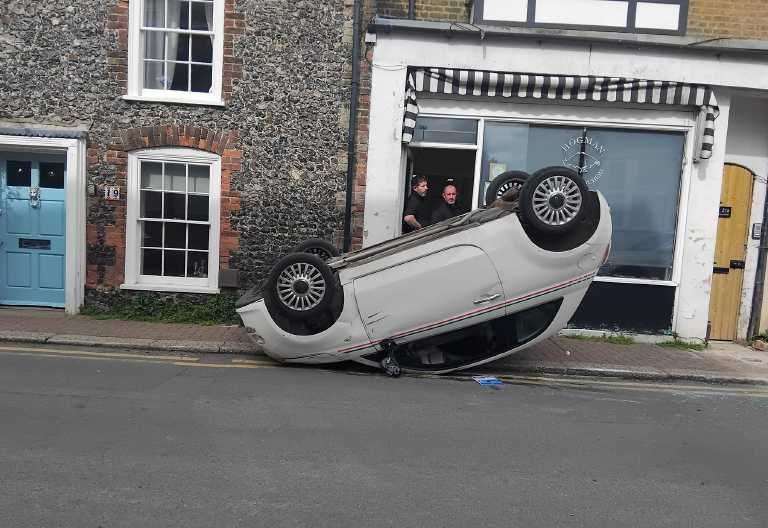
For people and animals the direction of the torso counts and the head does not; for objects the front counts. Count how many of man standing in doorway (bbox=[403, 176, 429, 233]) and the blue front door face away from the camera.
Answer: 0

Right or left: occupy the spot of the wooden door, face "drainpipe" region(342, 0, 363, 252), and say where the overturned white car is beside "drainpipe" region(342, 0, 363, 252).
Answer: left

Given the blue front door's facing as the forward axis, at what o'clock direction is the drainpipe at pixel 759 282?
The drainpipe is roughly at 10 o'clock from the blue front door.

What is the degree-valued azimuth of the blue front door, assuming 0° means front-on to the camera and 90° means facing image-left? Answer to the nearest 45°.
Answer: approximately 0°

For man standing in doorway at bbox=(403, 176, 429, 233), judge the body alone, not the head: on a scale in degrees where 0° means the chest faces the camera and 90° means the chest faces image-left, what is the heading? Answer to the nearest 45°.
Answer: approximately 315°

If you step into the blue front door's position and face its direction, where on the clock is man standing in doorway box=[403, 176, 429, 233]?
The man standing in doorway is roughly at 10 o'clock from the blue front door.

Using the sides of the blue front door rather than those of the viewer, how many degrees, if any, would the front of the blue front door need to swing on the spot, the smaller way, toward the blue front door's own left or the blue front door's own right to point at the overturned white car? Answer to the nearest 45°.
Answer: approximately 45° to the blue front door's own left

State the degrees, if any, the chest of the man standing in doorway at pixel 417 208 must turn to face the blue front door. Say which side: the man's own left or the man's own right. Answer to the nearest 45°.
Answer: approximately 135° to the man's own right

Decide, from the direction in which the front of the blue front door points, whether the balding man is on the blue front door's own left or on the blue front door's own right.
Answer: on the blue front door's own left

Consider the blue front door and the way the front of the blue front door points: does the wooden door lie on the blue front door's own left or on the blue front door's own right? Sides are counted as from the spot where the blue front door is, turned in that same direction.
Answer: on the blue front door's own left

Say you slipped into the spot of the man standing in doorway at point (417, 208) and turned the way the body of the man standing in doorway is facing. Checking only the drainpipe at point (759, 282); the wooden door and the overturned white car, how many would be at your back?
0

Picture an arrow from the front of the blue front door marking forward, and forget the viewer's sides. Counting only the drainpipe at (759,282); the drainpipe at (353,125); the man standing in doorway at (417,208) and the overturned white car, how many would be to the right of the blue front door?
0

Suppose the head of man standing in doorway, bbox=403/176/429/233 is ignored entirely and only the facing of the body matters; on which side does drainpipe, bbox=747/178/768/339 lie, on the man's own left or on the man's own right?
on the man's own left
